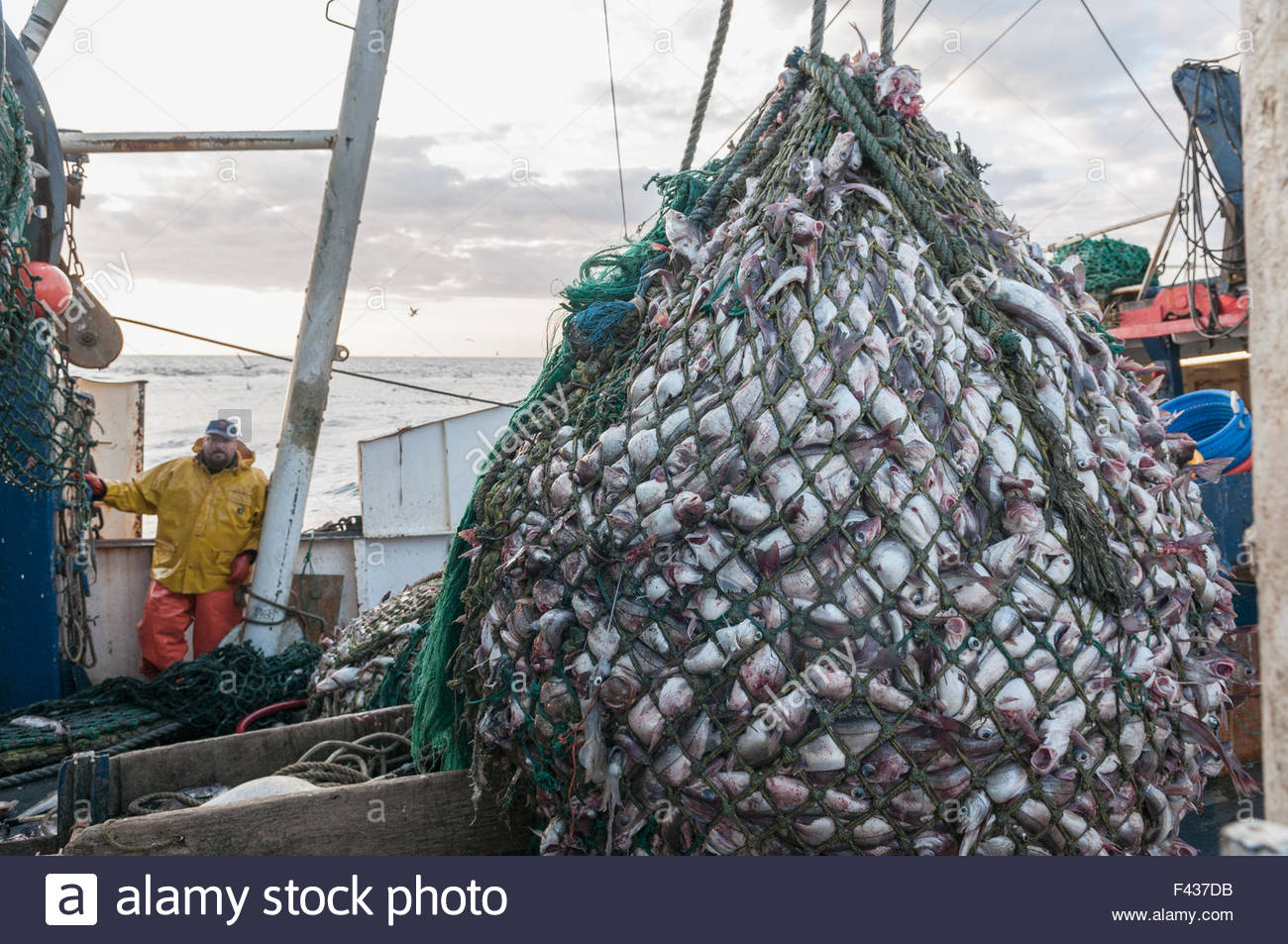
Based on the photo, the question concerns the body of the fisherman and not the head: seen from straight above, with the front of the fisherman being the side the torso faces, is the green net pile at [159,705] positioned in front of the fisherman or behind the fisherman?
in front

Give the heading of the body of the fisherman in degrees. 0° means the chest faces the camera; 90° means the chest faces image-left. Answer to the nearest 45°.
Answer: approximately 0°

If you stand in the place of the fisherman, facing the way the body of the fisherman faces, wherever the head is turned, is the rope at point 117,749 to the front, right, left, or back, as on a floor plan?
front

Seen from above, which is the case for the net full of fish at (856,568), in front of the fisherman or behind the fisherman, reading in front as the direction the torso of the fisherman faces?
in front

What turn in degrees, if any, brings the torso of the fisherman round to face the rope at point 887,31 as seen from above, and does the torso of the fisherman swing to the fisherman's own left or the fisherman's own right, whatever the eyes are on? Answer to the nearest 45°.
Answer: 0° — they already face it

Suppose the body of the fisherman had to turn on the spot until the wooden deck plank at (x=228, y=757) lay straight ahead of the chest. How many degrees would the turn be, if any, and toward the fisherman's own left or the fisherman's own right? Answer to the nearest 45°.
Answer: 0° — they already face it

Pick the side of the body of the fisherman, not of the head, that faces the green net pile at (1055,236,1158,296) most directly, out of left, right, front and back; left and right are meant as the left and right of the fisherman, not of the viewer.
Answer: left
